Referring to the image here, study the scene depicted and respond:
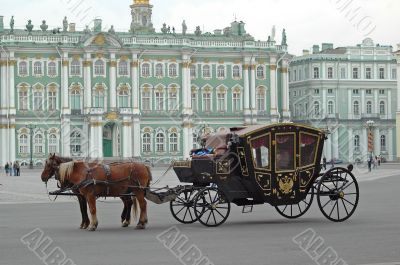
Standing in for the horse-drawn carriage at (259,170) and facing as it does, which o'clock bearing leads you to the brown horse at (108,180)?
The brown horse is roughly at 1 o'clock from the horse-drawn carriage.

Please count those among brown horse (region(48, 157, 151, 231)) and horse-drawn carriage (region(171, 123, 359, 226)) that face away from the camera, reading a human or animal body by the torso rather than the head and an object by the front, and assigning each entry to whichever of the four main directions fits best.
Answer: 0

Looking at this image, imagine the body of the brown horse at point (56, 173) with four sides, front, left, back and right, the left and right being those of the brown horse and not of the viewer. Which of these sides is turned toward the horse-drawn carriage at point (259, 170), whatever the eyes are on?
back

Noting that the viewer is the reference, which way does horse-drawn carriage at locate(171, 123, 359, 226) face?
facing the viewer and to the left of the viewer

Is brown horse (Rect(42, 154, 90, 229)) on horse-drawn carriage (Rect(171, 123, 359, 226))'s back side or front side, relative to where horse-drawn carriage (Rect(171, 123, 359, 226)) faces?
on the front side

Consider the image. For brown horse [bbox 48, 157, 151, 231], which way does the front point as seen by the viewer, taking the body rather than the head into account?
to the viewer's left

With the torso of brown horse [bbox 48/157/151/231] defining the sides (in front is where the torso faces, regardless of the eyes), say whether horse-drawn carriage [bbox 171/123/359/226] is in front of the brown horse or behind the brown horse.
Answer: behind

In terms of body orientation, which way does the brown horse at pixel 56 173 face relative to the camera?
to the viewer's left
